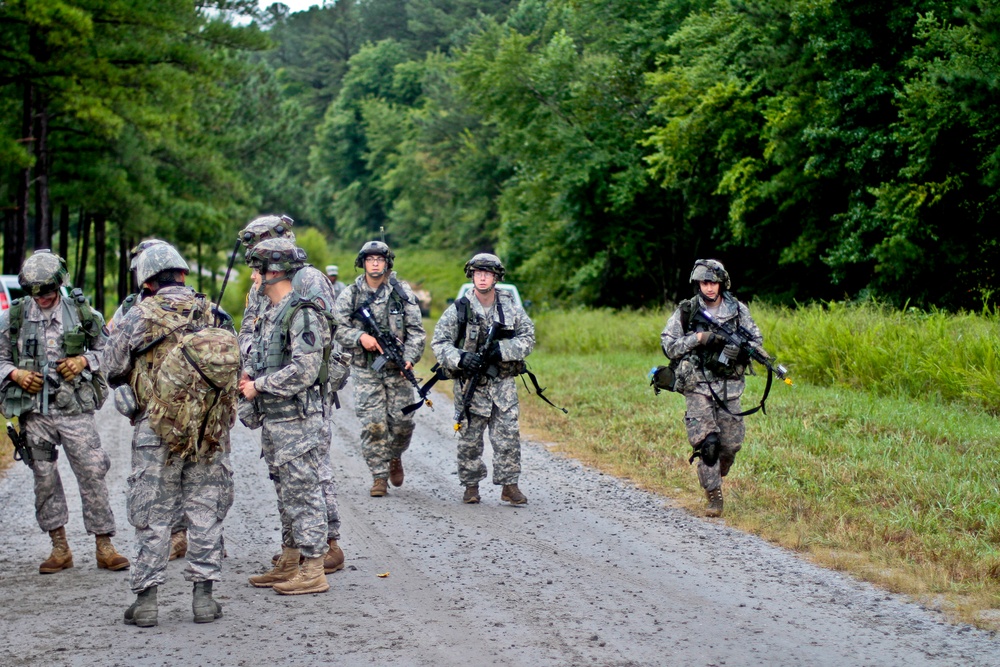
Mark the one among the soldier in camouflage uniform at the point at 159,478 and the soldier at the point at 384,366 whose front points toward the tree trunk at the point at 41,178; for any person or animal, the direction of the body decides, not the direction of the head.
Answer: the soldier in camouflage uniform

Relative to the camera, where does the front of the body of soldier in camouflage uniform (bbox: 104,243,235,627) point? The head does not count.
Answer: away from the camera

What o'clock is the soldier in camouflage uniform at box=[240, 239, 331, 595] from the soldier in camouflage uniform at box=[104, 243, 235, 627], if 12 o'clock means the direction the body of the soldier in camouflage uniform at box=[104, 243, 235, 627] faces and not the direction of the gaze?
the soldier in camouflage uniform at box=[240, 239, 331, 595] is roughly at 2 o'clock from the soldier in camouflage uniform at box=[104, 243, 235, 627].

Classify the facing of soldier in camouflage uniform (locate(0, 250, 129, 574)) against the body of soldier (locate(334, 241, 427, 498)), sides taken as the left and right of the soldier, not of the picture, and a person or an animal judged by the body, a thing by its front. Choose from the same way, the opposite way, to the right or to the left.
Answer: the same way

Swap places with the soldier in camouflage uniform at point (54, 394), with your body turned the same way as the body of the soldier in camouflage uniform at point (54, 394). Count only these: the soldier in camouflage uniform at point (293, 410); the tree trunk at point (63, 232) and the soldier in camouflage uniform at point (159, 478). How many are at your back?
1

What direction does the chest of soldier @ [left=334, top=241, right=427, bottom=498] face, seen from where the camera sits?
toward the camera

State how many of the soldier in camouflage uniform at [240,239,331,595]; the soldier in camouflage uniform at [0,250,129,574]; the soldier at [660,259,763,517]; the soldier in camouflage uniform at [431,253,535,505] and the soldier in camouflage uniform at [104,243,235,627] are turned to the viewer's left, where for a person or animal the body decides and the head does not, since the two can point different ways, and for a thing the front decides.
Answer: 1

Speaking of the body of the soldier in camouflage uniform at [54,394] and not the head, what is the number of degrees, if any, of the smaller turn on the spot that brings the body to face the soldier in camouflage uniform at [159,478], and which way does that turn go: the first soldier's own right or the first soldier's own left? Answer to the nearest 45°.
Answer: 0° — they already face them

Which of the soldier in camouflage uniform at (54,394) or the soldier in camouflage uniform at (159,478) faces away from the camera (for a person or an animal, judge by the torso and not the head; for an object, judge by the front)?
the soldier in camouflage uniform at (159,478)

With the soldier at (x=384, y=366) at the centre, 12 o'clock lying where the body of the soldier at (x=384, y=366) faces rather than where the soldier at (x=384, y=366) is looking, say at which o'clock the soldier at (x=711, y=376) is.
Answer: the soldier at (x=711, y=376) is roughly at 10 o'clock from the soldier at (x=384, y=366).

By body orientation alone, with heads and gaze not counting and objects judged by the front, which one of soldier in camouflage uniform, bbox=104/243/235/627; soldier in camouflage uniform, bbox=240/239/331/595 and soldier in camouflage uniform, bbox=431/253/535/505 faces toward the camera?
soldier in camouflage uniform, bbox=431/253/535/505

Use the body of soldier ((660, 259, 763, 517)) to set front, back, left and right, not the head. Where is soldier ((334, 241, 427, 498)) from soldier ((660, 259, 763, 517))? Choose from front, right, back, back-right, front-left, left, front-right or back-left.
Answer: right

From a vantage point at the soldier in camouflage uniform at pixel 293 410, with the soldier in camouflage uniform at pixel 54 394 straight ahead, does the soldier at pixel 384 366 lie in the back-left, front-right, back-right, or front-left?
front-right

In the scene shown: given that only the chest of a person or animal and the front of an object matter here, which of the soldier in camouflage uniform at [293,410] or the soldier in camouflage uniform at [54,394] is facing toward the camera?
the soldier in camouflage uniform at [54,394]

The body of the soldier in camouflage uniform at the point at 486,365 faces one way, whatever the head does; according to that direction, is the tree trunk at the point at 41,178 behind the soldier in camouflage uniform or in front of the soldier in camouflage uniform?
behind

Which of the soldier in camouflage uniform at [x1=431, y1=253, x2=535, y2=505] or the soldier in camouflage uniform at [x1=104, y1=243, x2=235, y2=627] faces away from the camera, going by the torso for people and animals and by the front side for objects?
the soldier in camouflage uniform at [x1=104, y1=243, x2=235, y2=627]

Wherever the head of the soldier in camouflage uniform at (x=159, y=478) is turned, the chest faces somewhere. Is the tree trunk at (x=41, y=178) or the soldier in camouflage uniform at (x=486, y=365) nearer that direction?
the tree trunk

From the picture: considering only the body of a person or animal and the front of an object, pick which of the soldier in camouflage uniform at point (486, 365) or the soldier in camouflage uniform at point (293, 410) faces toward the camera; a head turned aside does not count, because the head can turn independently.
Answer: the soldier in camouflage uniform at point (486, 365)

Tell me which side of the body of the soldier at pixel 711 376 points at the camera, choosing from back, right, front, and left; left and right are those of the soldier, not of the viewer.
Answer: front

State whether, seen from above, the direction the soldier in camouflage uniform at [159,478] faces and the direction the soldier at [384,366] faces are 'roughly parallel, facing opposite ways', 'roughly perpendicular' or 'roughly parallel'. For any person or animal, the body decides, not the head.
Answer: roughly parallel, facing opposite ways

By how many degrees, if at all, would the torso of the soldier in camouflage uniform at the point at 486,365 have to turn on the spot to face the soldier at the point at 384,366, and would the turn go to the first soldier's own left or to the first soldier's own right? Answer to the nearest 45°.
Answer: approximately 135° to the first soldier's own right

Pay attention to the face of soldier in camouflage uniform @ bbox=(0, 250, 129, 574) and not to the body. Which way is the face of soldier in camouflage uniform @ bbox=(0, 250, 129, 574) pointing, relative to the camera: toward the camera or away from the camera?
toward the camera

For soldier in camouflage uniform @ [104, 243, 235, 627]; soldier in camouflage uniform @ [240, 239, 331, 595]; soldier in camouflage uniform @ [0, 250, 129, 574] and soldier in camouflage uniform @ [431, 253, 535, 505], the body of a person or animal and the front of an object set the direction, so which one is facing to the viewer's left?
soldier in camouflage uniform @ [240, 239, 331, 595]
